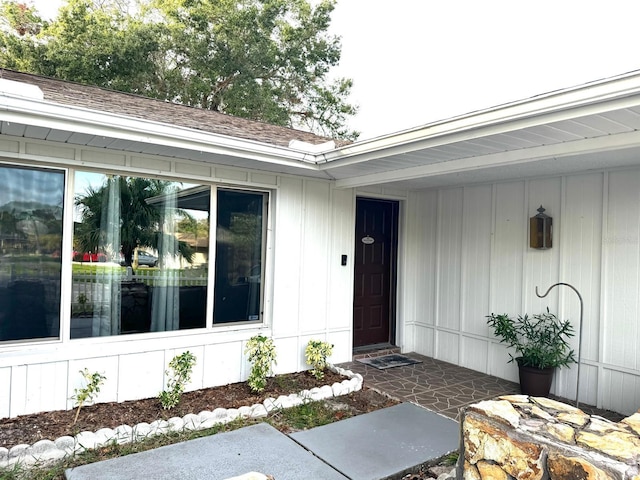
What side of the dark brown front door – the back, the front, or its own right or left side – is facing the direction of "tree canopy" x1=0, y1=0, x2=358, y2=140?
back

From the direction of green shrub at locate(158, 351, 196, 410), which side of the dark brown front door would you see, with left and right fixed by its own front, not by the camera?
right

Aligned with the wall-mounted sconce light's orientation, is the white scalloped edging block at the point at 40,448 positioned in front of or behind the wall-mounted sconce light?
in front

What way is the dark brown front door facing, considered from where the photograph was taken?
facing the viewer and to the right of the viewer

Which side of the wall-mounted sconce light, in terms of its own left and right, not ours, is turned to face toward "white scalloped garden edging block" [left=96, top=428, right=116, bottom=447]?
front

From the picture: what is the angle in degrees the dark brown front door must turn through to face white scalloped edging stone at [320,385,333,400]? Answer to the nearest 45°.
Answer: approximately 45° to its right

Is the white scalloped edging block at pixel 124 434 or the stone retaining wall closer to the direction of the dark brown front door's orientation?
the stone retaining wall

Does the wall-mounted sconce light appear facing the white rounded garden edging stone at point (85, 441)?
yes

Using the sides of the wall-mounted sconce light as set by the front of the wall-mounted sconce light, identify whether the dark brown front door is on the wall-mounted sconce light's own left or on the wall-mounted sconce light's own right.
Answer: on the wall-mounted sconce light's own right

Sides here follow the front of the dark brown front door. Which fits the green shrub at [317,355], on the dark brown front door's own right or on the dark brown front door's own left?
on the dark brown front door's own right

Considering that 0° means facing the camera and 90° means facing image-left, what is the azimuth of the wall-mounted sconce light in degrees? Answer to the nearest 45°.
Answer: approximately 45°

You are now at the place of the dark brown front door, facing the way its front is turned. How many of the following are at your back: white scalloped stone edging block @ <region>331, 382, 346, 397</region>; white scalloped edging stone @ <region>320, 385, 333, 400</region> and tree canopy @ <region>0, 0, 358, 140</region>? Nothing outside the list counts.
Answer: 1
